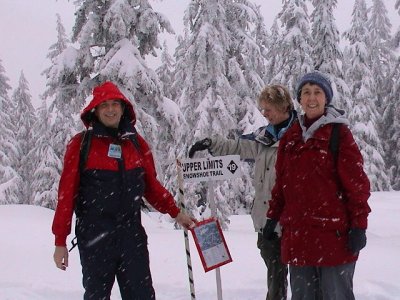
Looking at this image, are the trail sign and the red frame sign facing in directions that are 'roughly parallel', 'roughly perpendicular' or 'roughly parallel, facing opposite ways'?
roughly parallel

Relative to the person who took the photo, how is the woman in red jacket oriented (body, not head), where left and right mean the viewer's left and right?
facing the viewer and to the left of the viewer

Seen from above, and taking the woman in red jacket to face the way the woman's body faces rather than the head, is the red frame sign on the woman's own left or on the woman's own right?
on the woman's own right

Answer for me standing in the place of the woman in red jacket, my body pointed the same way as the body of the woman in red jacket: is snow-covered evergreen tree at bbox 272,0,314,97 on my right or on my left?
on my right

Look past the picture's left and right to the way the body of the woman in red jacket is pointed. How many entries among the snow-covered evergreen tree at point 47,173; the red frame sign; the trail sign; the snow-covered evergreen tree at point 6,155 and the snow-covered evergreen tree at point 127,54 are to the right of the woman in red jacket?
5

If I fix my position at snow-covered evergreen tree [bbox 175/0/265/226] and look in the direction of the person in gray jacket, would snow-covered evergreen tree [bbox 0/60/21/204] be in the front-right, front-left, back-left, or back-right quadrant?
back-right

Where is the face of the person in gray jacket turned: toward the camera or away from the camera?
toward the camera

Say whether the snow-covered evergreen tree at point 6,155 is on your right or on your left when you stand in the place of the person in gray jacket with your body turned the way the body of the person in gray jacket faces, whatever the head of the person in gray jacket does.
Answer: on your right

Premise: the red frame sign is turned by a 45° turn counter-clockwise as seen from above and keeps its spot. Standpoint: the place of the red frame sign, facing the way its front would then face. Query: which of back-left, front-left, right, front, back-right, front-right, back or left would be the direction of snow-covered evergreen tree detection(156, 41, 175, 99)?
back-left

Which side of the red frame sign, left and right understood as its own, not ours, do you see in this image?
front

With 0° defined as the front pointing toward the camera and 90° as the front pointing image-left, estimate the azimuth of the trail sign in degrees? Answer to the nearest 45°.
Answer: approximately 0°

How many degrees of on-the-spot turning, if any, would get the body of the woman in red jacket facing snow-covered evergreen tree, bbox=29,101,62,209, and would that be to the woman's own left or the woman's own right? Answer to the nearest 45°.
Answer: approximately 90° to the woman's own right

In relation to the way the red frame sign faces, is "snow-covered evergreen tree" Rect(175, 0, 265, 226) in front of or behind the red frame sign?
behind

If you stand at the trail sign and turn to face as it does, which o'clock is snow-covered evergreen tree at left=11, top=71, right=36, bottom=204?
The snow-covered evergreen tree is roughly at 5 o'clock from the trail sign.
